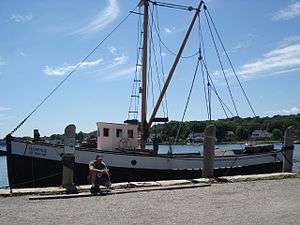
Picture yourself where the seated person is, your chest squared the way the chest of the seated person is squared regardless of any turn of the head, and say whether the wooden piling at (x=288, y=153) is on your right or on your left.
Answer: on your left

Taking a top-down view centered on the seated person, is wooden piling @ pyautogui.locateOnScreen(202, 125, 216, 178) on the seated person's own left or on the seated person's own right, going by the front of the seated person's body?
on the seated person's own left

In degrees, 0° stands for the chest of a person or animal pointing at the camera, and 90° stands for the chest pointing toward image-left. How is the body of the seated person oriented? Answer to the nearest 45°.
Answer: approximately 0°
